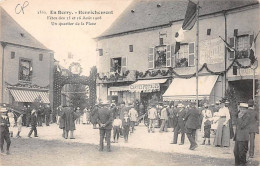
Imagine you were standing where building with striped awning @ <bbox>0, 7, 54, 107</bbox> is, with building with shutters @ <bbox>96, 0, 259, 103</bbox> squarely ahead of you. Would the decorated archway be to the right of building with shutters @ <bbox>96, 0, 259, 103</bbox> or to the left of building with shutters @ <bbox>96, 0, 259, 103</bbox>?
left

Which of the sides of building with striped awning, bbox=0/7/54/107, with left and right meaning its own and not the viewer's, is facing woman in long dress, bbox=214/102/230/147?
front

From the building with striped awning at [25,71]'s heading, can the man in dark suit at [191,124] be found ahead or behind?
ahead

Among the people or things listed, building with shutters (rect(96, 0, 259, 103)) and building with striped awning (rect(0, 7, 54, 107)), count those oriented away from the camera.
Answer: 0

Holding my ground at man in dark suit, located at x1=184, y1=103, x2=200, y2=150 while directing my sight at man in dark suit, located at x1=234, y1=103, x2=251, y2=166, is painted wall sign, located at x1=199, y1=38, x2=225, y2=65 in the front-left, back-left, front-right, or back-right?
back-left

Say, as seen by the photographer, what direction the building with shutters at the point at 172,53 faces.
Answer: facing the viewer and to the left of the viewer

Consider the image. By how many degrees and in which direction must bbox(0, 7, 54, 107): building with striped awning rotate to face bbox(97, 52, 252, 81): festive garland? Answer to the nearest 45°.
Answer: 0° — it already faces it

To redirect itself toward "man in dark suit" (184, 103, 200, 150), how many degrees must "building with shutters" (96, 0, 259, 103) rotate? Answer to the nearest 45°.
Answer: approximately 45° to its left

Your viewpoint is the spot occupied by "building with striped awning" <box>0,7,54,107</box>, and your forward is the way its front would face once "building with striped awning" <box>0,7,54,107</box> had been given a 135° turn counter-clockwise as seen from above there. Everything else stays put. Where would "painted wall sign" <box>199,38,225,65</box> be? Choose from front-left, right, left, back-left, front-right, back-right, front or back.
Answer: back-right

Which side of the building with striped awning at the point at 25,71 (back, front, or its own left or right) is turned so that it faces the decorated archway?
left
